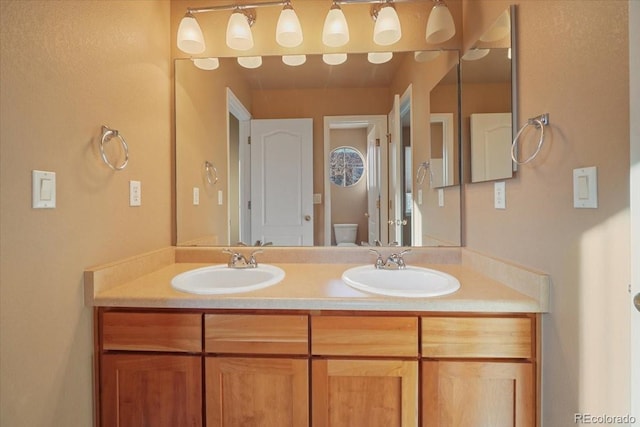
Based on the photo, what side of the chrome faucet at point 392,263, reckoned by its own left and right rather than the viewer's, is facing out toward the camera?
front

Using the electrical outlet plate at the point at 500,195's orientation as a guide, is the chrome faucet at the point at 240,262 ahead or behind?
ahead

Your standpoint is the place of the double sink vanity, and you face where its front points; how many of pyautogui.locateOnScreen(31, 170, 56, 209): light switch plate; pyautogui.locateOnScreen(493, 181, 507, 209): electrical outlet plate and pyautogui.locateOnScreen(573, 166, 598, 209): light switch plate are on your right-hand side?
1

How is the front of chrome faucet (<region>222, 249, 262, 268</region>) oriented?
toward the camera

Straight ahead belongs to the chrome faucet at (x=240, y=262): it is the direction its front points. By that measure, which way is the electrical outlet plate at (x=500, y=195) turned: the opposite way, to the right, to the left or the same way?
to the right

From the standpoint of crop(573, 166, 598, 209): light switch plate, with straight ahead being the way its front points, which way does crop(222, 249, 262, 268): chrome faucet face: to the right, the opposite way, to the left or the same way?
to the left

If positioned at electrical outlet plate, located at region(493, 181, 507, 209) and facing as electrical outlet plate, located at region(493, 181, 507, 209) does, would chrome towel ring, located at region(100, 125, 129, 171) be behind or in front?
in front

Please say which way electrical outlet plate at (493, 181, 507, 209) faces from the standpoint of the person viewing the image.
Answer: facing the viewer and to the left of the viewer
